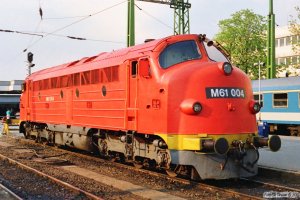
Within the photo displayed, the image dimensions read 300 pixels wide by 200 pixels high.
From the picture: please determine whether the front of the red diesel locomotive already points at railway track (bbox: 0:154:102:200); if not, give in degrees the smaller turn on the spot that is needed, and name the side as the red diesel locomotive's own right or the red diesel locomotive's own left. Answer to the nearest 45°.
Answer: approximately 135° to the red diesel locomotive's own right

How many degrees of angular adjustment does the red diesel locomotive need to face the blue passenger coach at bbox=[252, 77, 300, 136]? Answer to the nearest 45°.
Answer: approximately 90° to its left

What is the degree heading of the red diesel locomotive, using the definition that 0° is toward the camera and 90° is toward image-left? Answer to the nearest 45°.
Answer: approximately 315°
